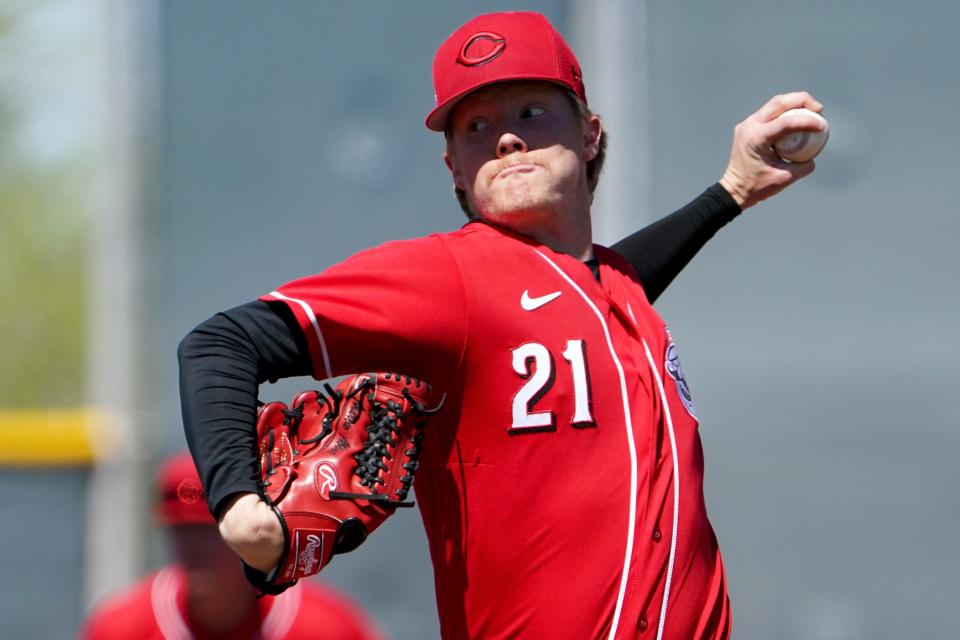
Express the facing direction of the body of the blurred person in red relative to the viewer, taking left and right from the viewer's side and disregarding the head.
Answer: facing the viewer
